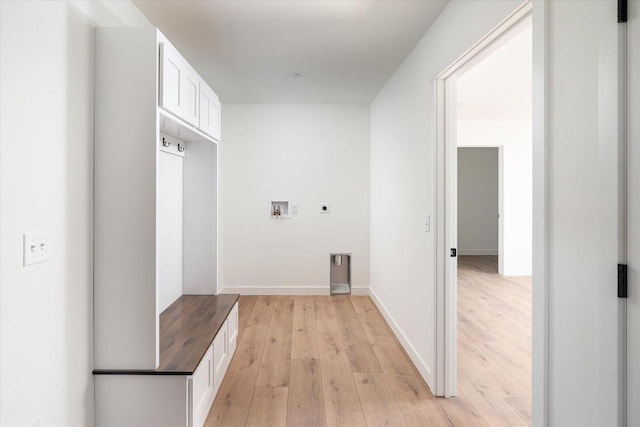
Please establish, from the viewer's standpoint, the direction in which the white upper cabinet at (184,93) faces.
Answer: facing the viewer and to the right of the viewer

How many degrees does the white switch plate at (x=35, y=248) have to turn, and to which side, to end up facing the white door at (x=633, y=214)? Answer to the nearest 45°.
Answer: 0° — it already faces it

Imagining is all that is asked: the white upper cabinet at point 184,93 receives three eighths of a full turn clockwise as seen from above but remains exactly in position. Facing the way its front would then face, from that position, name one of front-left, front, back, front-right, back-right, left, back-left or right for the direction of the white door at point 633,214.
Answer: back-left

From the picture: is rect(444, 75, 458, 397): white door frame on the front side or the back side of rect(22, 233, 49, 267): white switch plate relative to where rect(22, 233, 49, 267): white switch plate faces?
on the front side

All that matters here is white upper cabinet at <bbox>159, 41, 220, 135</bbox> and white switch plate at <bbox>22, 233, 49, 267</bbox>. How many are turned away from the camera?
0

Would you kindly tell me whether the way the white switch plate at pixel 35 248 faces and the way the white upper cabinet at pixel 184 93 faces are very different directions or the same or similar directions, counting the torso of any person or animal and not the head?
same or similar directions
